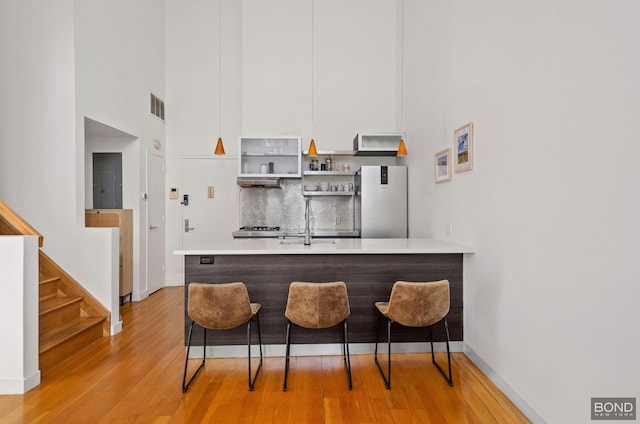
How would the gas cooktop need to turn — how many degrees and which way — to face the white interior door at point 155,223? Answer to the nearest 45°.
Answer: approximately 90° to its right

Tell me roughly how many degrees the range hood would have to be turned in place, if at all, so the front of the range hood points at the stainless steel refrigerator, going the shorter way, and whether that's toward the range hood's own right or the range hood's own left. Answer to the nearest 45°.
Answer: approximately 90° to the range hood's own left

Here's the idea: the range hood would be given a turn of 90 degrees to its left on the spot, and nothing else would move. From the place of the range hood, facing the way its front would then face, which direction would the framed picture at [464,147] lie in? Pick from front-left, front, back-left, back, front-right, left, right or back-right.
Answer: front-right

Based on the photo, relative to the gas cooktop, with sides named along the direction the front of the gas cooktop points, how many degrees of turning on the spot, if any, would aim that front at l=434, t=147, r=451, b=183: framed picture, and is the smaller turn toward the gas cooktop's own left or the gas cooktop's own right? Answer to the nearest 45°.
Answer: approximately 45° to the gas cooktop's own left

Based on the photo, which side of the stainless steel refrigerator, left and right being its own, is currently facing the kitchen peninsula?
front

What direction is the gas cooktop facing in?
toward the camera

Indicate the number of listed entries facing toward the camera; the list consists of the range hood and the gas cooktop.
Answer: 2

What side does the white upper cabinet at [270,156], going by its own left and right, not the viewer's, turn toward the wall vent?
right

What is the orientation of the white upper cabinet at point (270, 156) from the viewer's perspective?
toward the camera

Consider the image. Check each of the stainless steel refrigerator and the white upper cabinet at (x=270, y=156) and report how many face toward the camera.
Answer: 2

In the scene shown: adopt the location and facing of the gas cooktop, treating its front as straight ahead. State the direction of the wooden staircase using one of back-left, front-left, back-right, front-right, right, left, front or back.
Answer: front-right

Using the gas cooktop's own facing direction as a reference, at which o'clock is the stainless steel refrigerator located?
The stainless steel refrigerator is roughly at 10 o'clock from the gas cooktop.

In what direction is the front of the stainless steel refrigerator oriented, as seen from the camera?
facing the viewer
